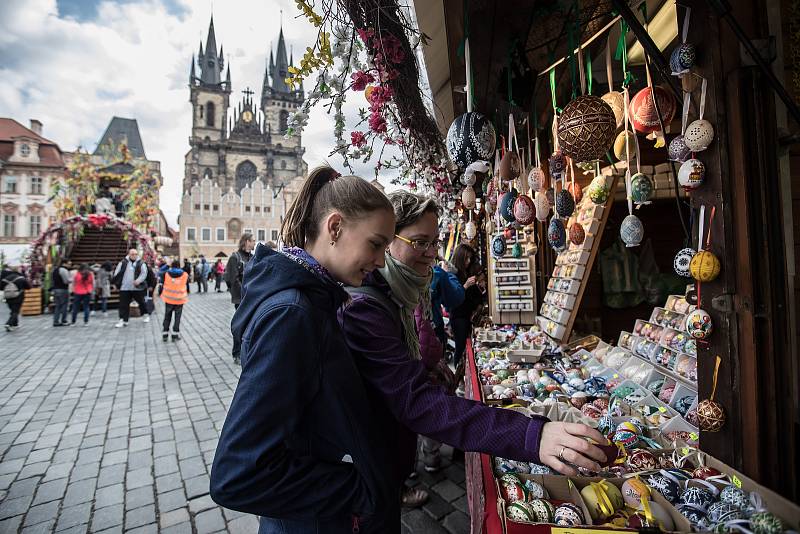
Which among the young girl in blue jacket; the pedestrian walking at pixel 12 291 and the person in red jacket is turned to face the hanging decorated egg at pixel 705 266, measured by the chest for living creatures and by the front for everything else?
the young girl in blue jacket

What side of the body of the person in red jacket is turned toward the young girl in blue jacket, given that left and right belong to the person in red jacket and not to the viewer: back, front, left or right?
back

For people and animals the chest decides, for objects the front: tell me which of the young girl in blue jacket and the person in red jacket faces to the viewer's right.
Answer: the young girl in blue jacket

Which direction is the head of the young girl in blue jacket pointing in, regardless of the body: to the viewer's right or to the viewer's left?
to the viewer's right

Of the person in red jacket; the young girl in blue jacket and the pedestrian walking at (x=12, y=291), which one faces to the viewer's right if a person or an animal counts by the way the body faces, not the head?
the young girl in blue jacket

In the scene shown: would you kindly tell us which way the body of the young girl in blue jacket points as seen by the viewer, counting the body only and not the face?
to the viewer's right

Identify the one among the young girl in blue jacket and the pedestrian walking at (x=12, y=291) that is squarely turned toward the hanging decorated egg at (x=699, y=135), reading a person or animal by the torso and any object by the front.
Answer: the young girl in blue jacket

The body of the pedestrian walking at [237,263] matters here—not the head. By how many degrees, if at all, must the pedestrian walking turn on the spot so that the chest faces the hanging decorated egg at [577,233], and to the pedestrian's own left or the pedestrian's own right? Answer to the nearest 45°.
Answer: approximately 45° to the pedestrian's own right

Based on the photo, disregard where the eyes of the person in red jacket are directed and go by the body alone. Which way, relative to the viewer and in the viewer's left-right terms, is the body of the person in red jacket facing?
facing away from the viewer
